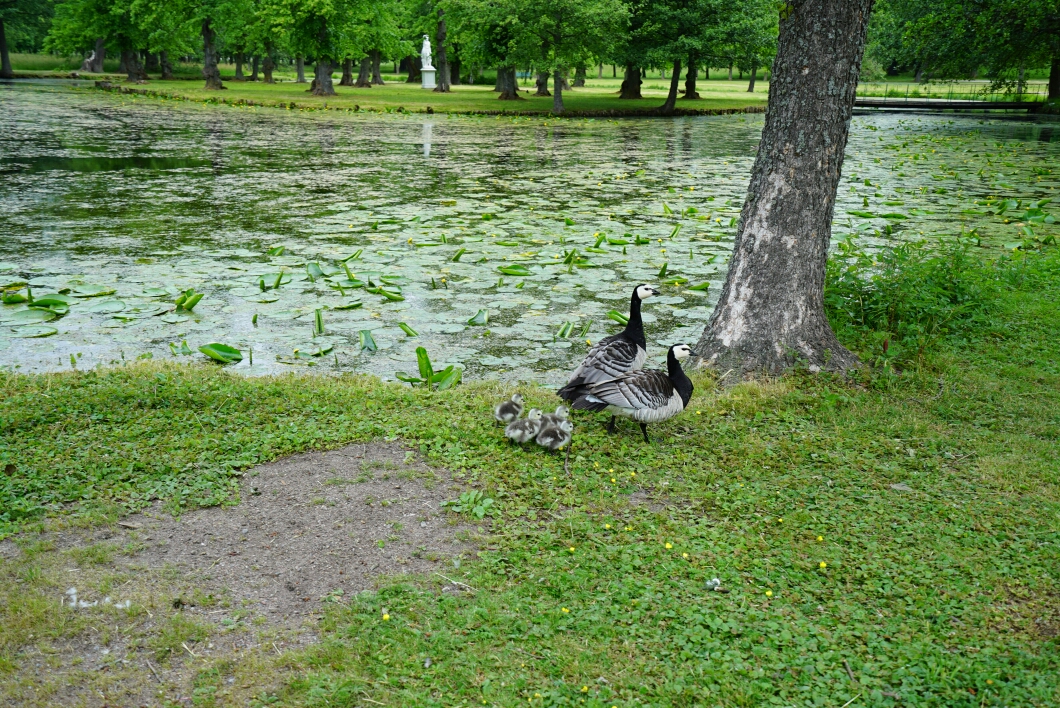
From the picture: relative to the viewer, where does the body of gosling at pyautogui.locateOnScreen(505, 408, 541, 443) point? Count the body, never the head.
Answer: to the viewer's right

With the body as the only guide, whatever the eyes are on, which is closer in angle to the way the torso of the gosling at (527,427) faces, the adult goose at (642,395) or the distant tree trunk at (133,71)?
the adult goose

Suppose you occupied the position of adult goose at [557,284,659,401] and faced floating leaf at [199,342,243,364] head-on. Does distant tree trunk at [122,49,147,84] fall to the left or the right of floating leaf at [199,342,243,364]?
right

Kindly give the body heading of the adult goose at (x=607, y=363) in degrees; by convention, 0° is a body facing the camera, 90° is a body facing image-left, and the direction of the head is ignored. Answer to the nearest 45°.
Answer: approximately 270°

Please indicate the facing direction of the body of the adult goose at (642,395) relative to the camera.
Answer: to the viewer's right

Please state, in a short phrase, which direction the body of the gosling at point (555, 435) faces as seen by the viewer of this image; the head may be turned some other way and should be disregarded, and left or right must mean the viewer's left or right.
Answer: facing to the right of the viewer

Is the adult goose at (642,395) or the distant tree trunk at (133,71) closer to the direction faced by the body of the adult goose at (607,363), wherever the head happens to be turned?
the adult goose

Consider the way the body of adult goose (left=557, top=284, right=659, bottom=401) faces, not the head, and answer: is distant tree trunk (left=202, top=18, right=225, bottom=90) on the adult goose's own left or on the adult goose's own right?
on the adult goose's own left
